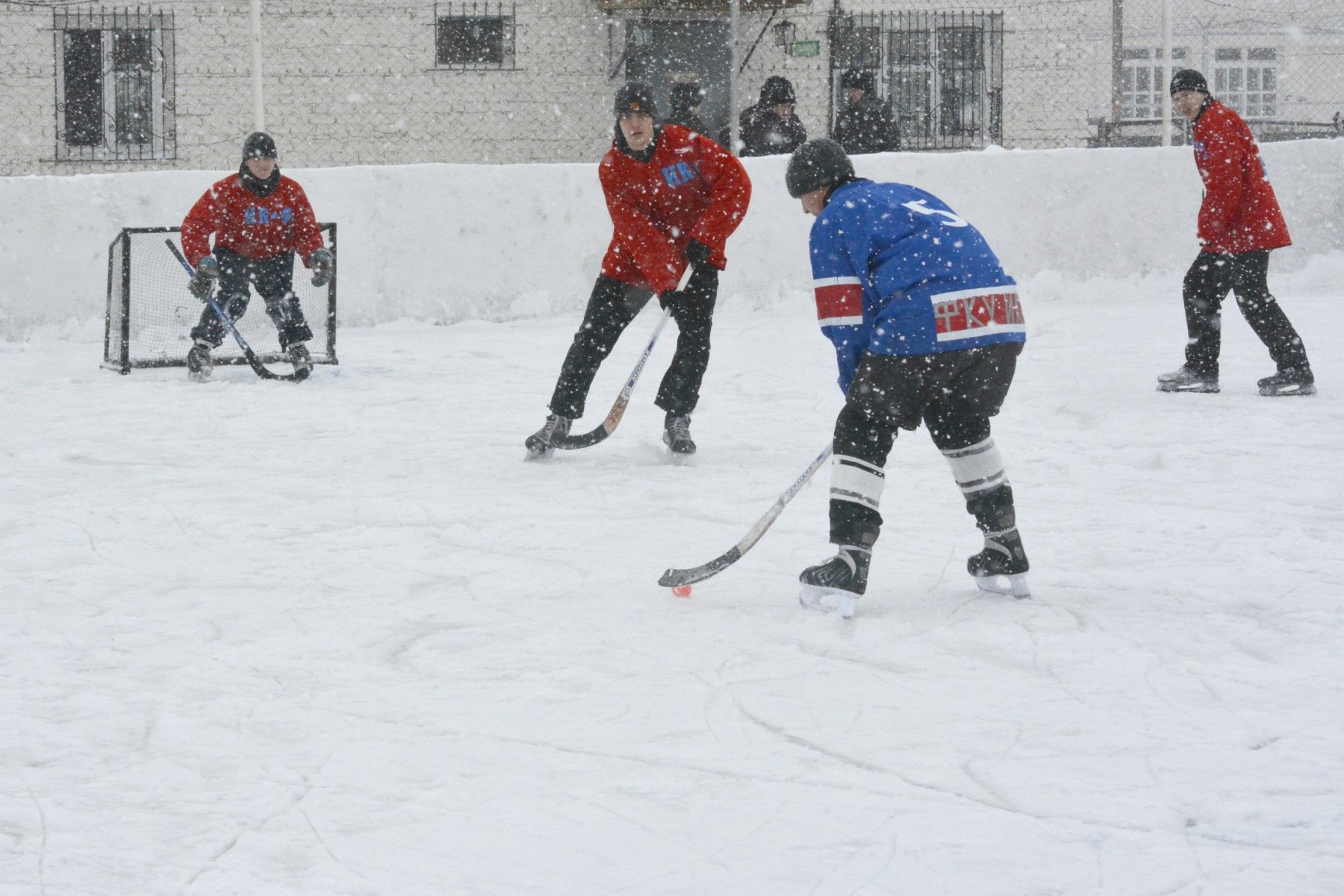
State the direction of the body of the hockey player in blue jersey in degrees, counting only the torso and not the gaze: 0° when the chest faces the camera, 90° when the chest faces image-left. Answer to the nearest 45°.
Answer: approximately 135°

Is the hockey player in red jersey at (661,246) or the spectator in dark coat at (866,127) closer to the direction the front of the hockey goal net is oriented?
the hockey player in red jersey

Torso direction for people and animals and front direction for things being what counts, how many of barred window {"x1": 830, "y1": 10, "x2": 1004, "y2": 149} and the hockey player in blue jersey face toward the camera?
1

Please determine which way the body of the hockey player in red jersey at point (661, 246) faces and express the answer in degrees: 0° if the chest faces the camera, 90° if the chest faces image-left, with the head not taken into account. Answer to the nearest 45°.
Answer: approximately 0°

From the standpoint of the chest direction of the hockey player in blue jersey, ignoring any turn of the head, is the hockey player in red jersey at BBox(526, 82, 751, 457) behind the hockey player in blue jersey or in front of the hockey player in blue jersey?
in front

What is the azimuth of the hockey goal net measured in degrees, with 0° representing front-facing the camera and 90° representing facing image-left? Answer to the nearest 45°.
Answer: approximately 0°

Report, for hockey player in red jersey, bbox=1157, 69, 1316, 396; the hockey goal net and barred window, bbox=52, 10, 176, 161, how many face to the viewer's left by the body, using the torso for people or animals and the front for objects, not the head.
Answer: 1
